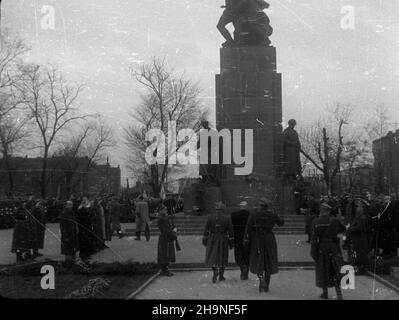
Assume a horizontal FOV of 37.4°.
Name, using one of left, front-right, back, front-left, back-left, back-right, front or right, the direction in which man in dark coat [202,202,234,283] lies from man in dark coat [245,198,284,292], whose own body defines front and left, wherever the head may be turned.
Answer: front-left

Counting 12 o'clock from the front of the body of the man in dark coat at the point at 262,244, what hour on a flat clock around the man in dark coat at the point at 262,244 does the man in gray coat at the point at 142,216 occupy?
the man in gray coat at the point at 142,216 is roughly at 11 o'clock from the man in dark coat at the point at 262,244.

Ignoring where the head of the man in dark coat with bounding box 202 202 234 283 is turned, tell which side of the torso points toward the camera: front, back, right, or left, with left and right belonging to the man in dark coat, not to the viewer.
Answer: back

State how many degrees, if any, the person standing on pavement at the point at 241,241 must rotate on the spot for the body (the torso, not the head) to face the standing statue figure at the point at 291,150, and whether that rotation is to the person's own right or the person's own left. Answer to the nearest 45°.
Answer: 0° — they already face it

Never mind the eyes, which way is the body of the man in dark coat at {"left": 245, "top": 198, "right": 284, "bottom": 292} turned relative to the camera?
away from the camera

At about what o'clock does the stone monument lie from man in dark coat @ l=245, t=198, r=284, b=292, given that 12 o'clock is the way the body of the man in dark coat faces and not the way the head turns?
The stone monument is roughly at 12 o'clock from the man in dark coat.

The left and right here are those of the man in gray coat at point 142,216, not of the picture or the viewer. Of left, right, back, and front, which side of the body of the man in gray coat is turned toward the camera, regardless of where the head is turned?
back

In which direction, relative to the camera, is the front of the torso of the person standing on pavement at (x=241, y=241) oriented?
away from the camera

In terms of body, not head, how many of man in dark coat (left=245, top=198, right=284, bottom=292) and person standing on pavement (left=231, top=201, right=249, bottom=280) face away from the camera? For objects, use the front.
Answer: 2
